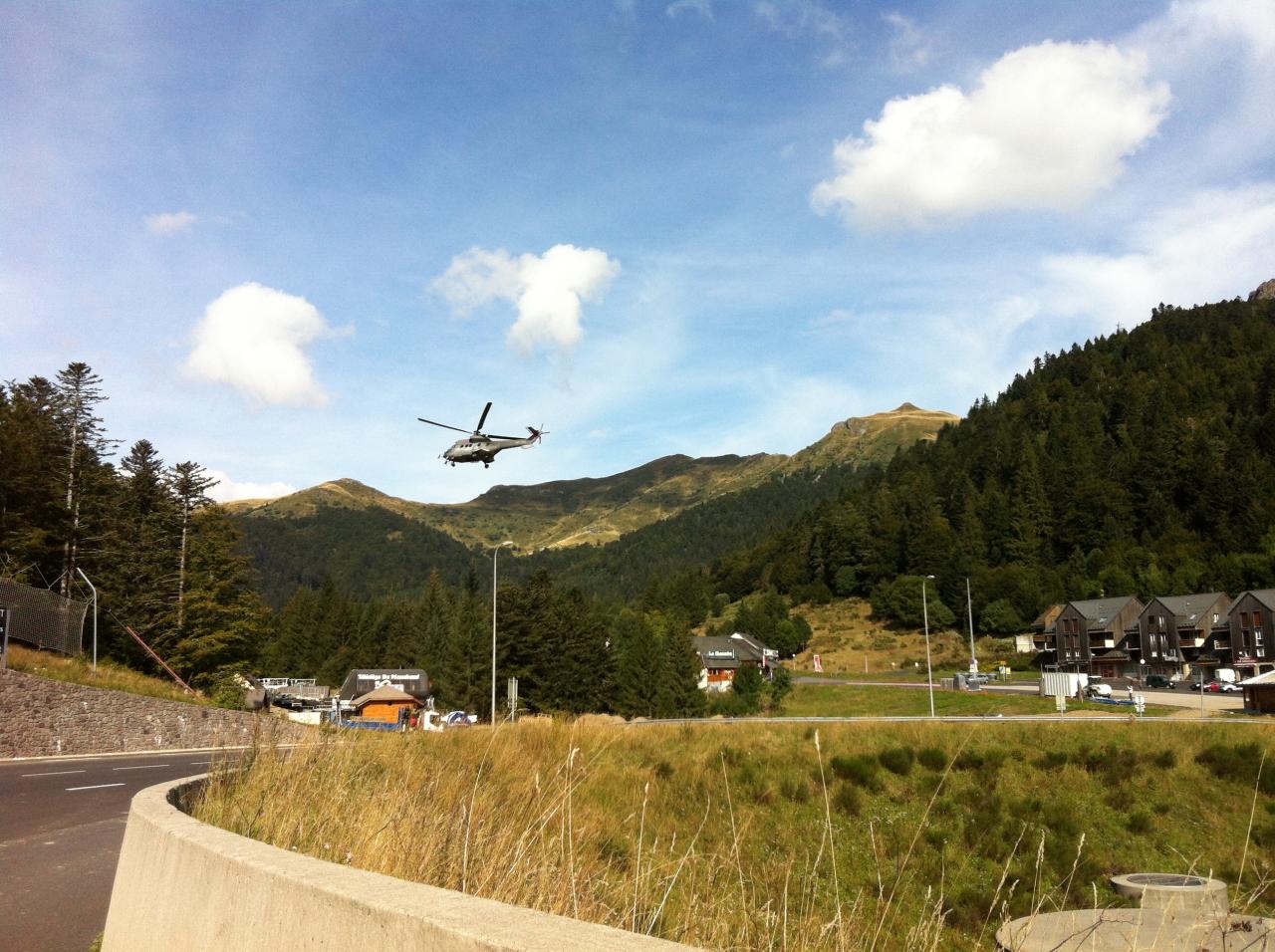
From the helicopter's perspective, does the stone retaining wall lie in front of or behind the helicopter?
in front

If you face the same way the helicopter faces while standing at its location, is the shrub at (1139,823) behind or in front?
behind

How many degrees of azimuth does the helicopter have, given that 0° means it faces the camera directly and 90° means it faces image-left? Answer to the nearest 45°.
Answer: approximately 90°

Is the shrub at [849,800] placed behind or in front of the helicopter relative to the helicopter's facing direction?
behind

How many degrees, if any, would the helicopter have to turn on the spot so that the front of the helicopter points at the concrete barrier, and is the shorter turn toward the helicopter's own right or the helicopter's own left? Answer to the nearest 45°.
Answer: approximately 90° to the helicopter's own left

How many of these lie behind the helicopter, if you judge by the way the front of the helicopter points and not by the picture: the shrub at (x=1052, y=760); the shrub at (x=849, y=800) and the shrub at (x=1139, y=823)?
3

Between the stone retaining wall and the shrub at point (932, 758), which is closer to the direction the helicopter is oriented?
the stone retaining wall

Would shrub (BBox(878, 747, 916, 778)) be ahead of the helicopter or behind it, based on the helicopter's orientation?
behind

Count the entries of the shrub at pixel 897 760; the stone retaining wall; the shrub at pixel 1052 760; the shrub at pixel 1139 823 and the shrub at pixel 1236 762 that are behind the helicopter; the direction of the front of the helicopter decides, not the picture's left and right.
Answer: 4
